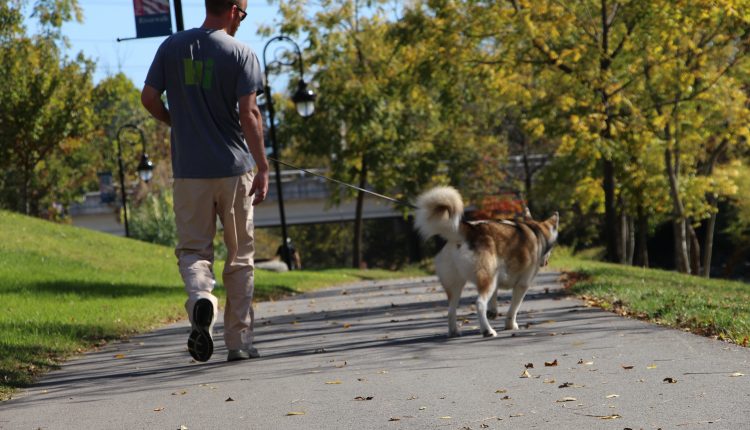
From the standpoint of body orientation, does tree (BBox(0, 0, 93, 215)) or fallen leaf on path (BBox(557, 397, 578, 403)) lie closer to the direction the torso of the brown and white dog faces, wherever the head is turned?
the tree

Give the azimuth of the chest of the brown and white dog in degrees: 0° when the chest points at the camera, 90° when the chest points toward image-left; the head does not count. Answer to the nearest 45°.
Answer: approximately 225°

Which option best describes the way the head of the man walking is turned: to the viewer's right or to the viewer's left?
to the viewer's right

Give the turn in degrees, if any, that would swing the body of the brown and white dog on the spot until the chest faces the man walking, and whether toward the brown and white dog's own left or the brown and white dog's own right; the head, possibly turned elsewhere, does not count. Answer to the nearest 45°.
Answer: approximately 180°

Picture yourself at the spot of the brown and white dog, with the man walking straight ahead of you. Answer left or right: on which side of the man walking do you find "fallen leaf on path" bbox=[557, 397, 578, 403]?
left

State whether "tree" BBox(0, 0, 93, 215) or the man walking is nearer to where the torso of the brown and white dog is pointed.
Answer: the tree

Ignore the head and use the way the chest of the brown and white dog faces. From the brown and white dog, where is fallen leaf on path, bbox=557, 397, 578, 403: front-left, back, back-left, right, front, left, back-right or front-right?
back-right

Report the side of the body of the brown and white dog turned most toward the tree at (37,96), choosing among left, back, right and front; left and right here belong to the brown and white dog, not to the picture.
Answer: left
